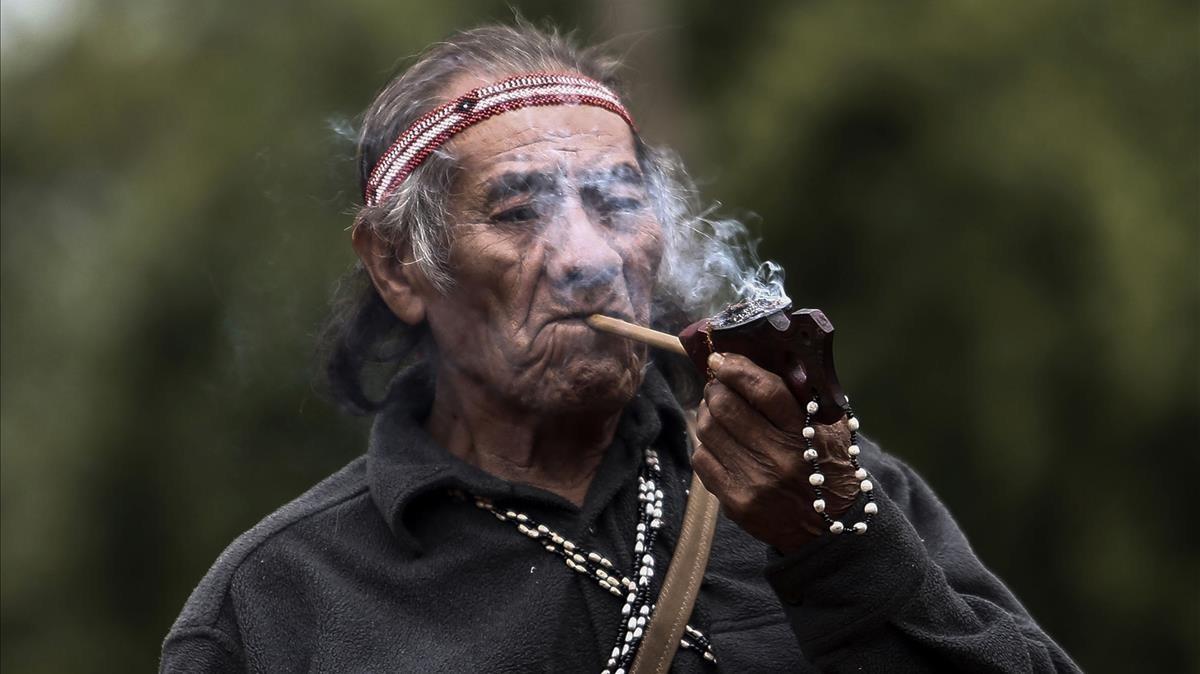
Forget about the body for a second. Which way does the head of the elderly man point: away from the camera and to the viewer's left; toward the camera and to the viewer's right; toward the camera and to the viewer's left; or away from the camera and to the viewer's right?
toward the camera and to the viewer's right

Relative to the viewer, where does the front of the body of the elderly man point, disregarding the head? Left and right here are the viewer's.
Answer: facing the viewer and to the right of the viewer
